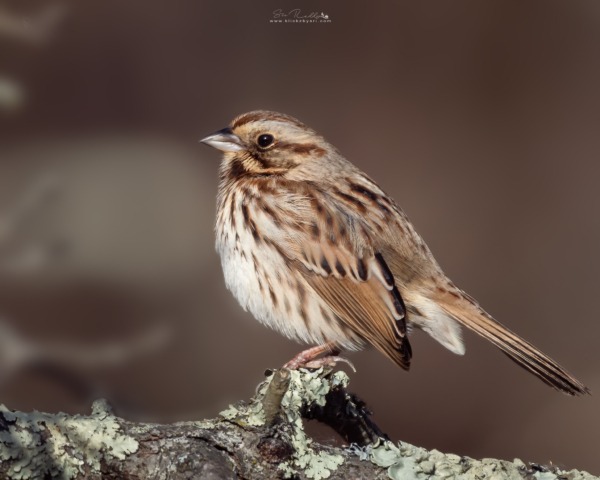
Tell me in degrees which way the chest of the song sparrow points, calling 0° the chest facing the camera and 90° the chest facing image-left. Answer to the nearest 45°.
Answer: approximately 90°
